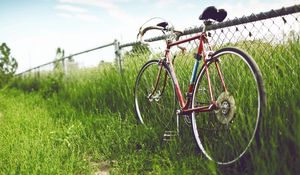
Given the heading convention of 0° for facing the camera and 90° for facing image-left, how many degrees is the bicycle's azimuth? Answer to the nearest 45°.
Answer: approximately 135°
